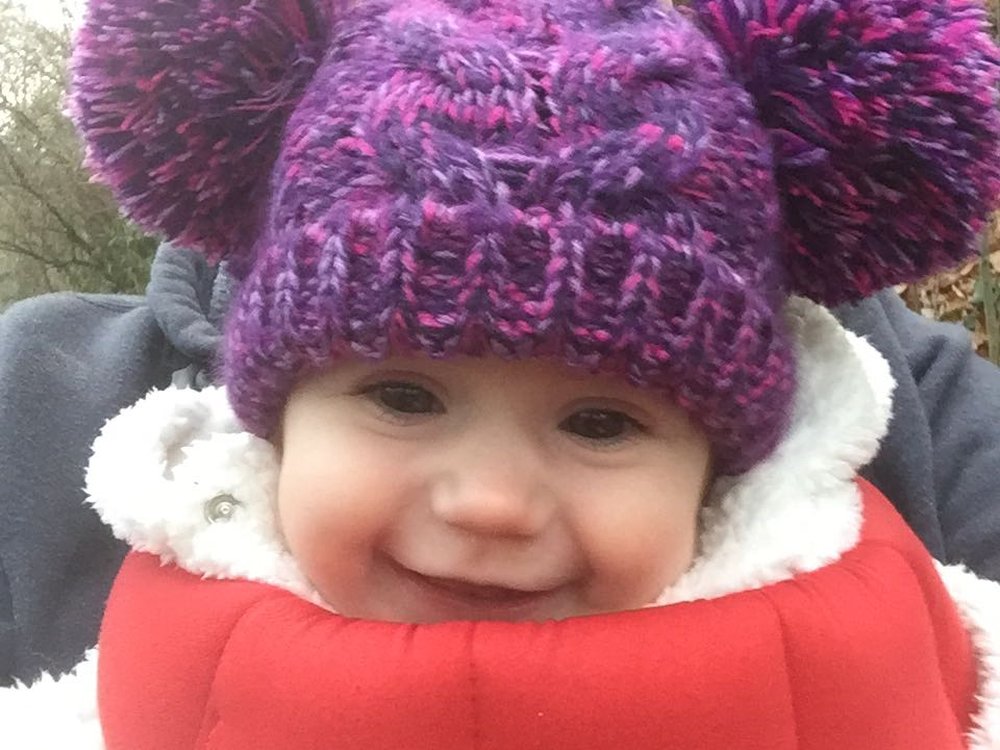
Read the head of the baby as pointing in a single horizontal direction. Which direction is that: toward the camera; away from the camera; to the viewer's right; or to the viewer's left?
toward the camera

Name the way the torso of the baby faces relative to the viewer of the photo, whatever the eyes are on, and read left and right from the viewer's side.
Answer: facing the viewer
